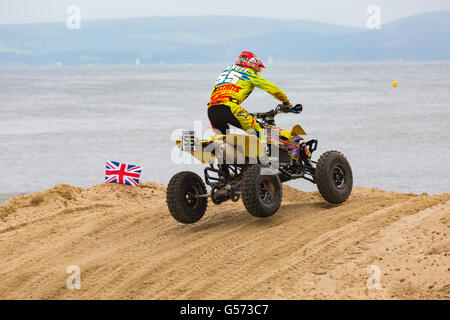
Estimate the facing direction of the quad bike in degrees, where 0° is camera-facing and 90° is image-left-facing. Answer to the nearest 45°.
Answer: approximately 225°

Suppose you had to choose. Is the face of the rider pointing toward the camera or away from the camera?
away from the camera

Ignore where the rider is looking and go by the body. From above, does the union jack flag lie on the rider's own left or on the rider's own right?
on the rider's own left

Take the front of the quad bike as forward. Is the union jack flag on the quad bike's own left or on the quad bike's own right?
on the quad bike's own left

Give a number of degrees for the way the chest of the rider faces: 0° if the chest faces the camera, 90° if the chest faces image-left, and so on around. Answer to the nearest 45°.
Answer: approximately 225°
